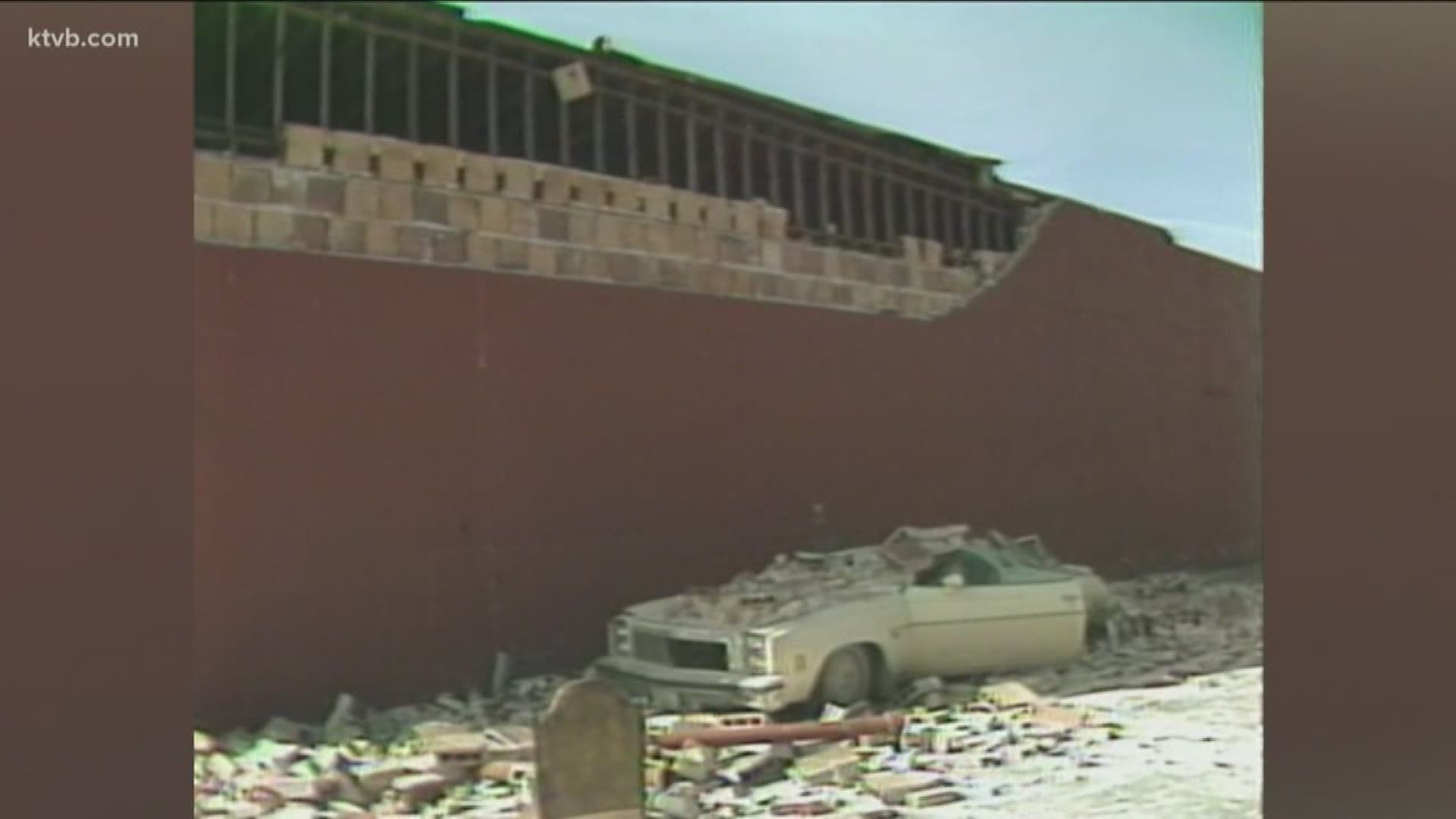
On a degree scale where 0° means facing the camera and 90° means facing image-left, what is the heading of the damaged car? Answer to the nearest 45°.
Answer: approximately 45°

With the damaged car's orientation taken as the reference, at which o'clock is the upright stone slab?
The upright stone slab is roughly at 11 o'clock from the damaged car.
